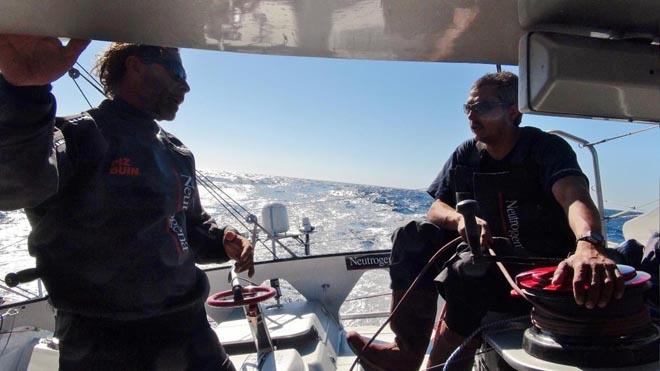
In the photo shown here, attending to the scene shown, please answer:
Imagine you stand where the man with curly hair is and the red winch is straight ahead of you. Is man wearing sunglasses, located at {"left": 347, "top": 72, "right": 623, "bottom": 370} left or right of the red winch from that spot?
left

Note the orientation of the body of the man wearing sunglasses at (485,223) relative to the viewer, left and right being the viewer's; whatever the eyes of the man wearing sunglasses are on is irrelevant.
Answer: facing the viewer and to the left of the viewer

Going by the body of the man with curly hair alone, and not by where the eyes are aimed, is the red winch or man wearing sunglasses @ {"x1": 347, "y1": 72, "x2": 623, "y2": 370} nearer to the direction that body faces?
the red winch

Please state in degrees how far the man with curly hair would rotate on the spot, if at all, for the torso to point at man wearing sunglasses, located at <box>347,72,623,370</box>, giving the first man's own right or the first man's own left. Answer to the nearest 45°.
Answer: approximately 45° to the first man's own left

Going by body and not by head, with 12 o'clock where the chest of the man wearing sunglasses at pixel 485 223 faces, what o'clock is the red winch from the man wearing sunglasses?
The red winch is roughly at 10 o'clock from the man wearing sunglasses.

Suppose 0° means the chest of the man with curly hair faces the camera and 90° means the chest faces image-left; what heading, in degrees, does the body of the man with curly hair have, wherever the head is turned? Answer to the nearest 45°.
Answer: approximately 315°

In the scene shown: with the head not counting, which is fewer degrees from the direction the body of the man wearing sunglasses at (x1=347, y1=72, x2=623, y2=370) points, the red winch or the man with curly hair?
the man with curly hair

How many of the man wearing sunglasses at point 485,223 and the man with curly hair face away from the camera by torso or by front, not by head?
0

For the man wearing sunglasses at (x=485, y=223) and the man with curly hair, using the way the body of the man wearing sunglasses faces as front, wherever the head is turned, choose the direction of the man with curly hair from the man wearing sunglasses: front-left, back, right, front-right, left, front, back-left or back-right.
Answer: front

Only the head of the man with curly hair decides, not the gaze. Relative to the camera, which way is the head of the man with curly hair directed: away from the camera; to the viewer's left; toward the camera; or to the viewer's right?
to the viewer's right

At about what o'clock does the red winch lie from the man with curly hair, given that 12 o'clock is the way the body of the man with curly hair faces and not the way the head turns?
The red winch is roughly at 12 o'clock from the man with curly hair.
